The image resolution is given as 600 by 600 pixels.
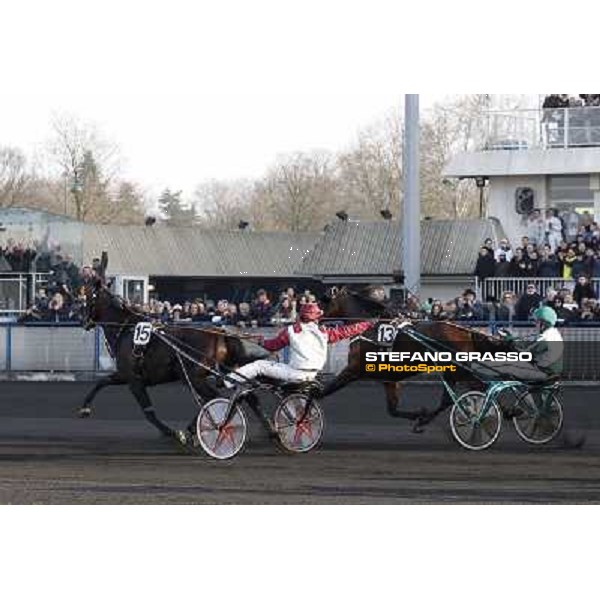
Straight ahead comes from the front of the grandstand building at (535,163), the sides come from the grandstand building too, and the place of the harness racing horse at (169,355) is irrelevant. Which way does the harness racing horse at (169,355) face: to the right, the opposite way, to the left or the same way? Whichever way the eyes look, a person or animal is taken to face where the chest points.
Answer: to the right

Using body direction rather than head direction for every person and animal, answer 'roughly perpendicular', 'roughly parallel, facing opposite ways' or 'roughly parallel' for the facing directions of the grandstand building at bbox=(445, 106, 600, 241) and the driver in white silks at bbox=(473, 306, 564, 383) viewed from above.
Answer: roughly perpendicular

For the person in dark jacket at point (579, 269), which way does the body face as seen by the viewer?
toward the camera

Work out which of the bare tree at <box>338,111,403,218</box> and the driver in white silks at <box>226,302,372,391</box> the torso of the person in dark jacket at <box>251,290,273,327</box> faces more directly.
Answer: the driver in white silks

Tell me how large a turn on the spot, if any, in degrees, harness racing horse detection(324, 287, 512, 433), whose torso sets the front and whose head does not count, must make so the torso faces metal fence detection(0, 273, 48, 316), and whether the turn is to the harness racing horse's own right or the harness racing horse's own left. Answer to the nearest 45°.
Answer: approximately 45° to the harness racing horse's own right

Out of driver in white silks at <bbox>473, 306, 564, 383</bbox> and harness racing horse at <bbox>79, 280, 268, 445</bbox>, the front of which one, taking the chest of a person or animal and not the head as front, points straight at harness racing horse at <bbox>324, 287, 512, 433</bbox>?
the driver in white silks

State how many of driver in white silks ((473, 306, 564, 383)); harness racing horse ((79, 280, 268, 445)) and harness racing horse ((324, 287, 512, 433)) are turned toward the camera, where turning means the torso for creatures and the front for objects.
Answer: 0

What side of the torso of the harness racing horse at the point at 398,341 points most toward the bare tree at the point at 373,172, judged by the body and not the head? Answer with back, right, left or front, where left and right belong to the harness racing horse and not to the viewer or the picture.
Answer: right

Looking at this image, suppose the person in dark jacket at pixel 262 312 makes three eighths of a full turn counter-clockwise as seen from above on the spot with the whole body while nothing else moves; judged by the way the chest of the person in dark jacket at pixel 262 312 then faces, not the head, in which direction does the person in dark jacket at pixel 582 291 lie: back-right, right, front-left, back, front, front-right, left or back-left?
front-right

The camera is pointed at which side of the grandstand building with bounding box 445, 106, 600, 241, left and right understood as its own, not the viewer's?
front

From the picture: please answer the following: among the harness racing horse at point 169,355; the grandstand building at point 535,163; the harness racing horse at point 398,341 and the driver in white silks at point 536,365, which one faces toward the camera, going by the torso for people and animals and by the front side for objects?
the grandstand building

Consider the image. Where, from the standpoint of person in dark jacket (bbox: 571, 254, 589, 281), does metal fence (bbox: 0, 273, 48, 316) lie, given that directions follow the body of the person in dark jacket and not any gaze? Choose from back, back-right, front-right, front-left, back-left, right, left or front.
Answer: right

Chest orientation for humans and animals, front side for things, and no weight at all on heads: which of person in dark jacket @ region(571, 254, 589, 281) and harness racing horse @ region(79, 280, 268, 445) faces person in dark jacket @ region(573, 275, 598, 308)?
person in dark jacket @ region(571, 254, 589, 281)

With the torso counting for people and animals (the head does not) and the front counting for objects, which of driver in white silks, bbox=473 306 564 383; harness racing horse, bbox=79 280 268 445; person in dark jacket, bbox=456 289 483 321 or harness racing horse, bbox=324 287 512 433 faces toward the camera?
the person in dark jacket

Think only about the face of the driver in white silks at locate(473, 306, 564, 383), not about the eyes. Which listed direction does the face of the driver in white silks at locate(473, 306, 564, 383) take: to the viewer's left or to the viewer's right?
to the viewer's left

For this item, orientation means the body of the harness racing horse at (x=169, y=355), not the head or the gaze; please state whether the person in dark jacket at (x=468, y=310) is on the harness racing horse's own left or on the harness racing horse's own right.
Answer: on the harness racing horse's own right

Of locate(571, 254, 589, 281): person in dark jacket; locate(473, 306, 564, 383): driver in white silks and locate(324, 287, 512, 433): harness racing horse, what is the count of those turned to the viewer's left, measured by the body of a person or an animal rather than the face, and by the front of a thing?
2
